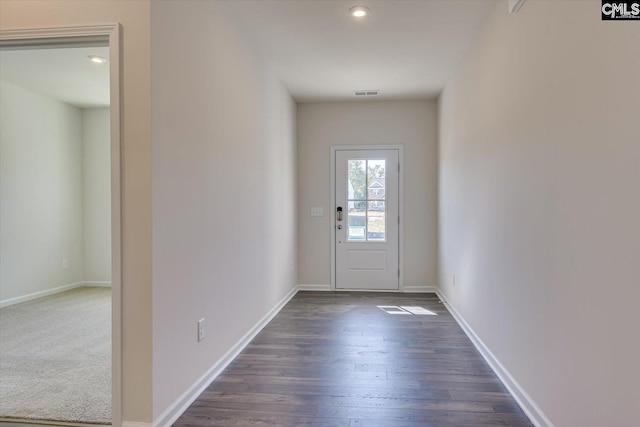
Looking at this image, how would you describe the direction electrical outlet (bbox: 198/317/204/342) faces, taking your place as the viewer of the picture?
facing the viewer and to the right of the viewer

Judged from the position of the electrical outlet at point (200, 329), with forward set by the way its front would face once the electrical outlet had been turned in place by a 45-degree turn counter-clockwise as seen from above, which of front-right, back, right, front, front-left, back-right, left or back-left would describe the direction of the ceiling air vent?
front-left

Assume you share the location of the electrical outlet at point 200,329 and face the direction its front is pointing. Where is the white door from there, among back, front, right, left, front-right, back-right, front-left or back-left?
left

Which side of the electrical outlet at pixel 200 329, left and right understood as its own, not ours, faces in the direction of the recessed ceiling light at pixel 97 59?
back
